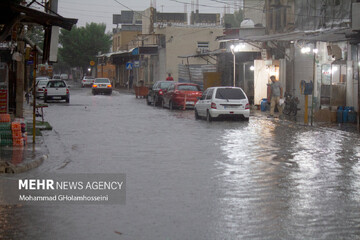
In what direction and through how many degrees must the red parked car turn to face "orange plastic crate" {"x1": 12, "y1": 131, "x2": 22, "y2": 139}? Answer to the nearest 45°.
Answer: approximately 135° to its left

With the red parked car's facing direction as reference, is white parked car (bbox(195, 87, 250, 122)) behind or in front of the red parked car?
behind

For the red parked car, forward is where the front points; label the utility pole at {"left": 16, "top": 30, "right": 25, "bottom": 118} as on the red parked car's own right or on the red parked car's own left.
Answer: on the red parked car's own left

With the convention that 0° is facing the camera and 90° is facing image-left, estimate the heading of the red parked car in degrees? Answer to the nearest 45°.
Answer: approximately 135°

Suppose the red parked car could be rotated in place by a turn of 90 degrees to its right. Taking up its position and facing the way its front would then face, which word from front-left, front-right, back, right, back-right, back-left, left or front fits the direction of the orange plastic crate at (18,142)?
back-right
